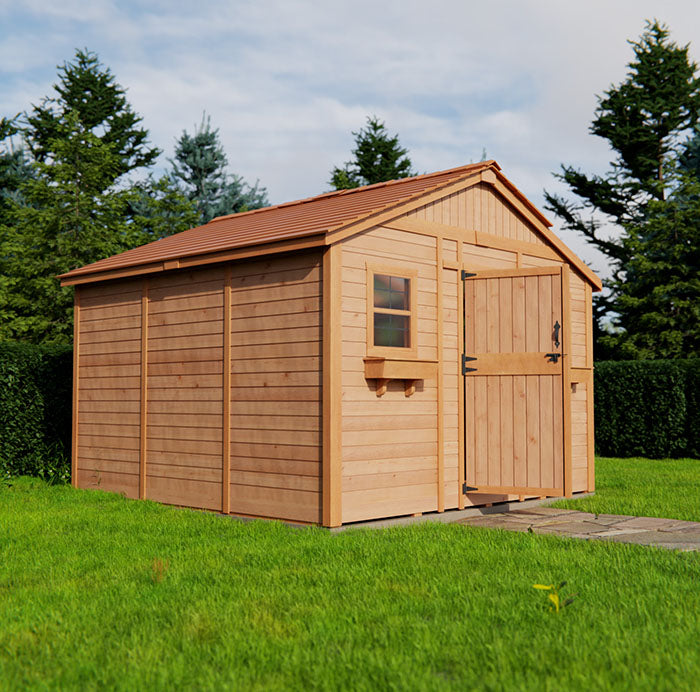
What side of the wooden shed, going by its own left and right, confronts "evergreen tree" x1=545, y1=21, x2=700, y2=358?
left

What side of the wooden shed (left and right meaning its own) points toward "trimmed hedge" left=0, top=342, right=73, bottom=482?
back

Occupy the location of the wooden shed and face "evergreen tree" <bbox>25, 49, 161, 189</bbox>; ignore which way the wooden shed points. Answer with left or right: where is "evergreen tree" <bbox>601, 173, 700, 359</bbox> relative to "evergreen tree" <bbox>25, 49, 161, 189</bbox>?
right

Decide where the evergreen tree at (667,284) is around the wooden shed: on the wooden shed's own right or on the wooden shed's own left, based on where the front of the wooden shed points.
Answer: on the wooden shed's own left

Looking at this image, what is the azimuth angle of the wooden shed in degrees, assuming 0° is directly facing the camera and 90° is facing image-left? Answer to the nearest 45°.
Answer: approximately 315°

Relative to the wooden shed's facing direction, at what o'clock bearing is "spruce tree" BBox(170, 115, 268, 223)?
The spruce tree is roughly at 7 o'clock from the wooden shed.

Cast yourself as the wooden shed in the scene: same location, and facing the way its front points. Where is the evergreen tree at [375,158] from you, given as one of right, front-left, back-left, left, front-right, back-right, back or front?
back-left

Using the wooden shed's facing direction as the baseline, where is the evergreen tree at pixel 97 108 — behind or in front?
behind
